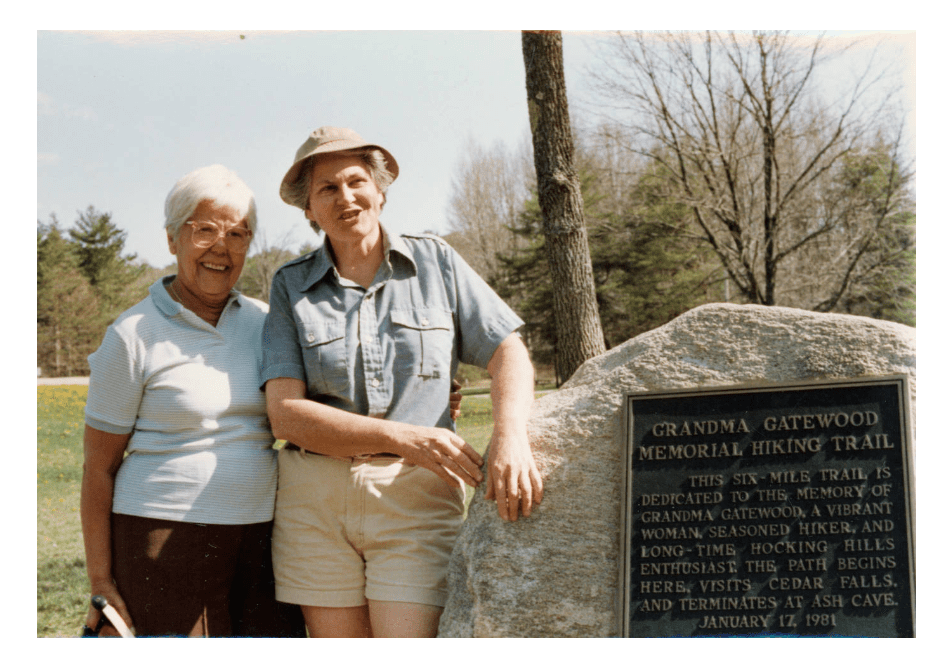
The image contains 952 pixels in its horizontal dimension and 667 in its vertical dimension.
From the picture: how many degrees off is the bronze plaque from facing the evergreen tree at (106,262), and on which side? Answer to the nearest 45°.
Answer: approximately 135° to its right

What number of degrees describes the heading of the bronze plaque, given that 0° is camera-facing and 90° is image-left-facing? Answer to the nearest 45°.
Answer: approximately 0°

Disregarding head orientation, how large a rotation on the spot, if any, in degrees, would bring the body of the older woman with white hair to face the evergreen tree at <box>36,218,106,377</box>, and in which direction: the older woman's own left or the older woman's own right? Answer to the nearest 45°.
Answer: approximately 135° to the older woman's own left

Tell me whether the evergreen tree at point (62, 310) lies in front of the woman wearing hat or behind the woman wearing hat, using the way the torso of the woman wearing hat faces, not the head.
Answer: behind

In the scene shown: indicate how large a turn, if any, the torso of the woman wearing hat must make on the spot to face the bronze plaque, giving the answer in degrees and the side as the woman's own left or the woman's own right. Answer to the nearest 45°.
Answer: approximately 90° to the woman's own left

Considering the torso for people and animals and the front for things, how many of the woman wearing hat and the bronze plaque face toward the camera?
2
